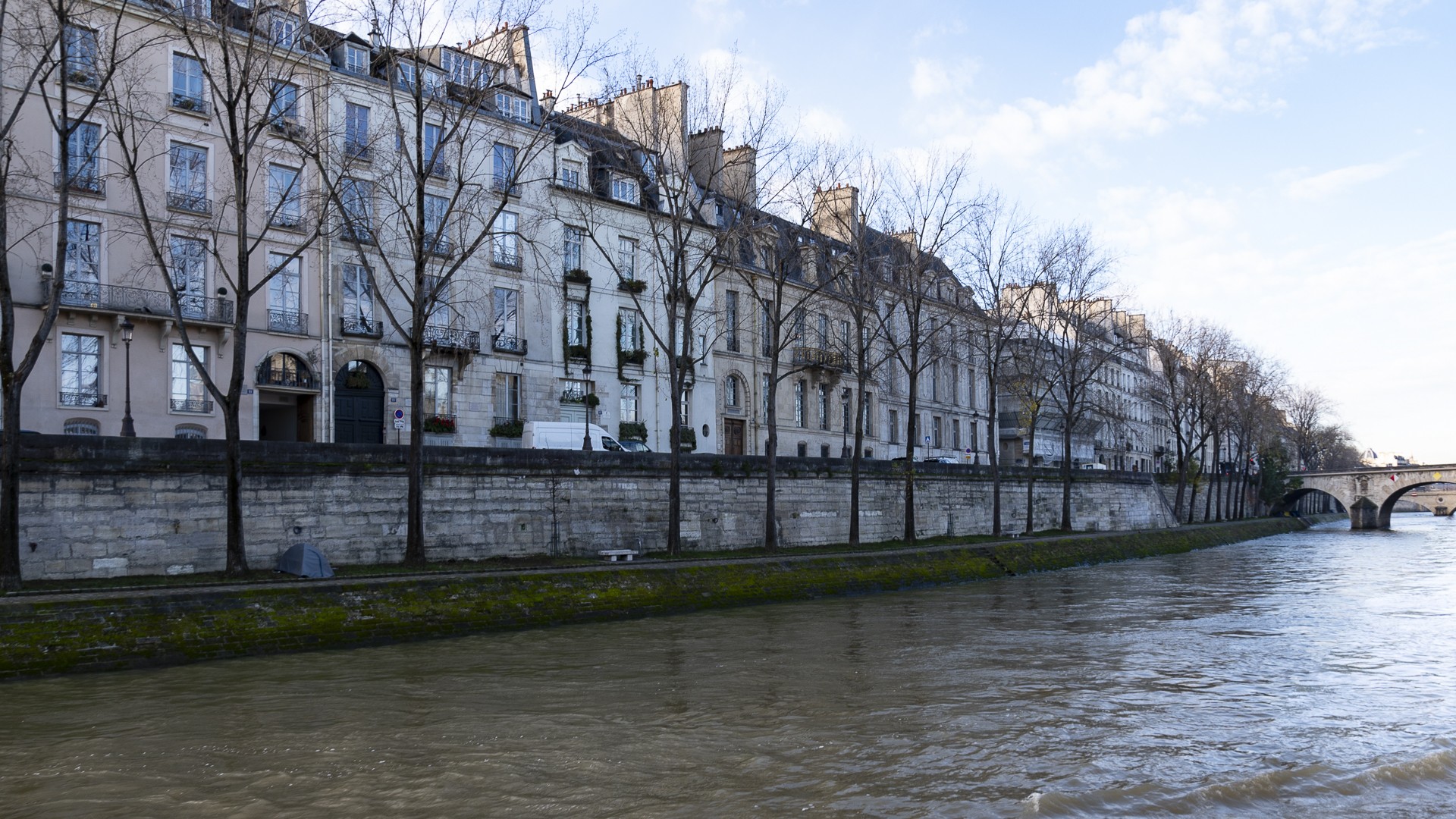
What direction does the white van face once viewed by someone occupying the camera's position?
facing away from the viewer and to the right of the viewer

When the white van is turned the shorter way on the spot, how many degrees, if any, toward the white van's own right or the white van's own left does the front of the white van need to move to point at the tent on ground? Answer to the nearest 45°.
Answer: approximately 135° to the white van's own right
